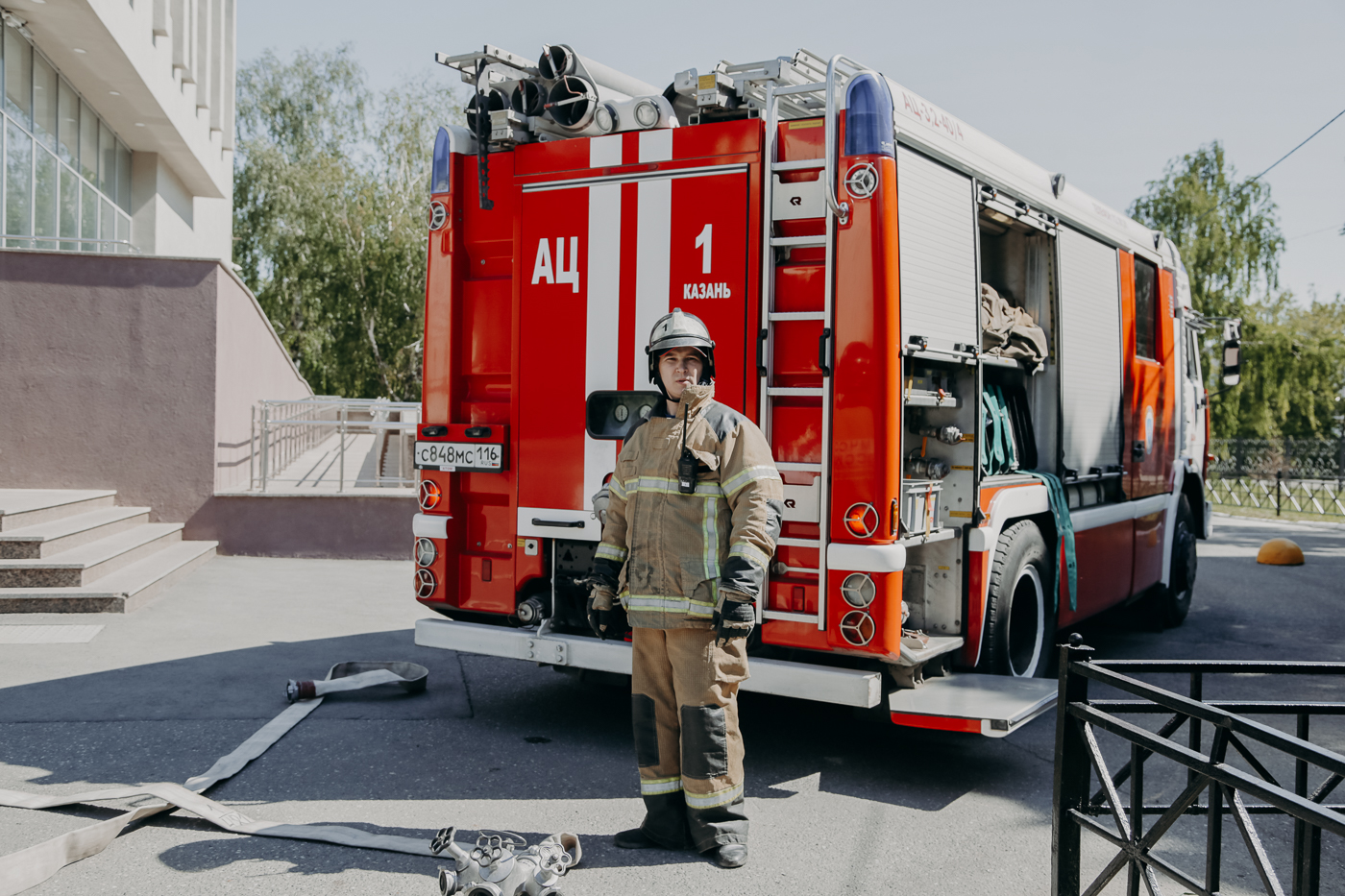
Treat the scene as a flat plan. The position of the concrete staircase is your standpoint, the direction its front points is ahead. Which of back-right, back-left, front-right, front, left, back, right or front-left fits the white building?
back-left

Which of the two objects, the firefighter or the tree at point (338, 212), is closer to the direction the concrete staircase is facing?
the firefighter

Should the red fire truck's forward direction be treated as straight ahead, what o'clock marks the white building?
The white building is roughly at 9 o'clock from the red fire truck.

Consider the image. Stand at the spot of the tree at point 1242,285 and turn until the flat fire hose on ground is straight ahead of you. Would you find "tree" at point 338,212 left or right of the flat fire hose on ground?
right

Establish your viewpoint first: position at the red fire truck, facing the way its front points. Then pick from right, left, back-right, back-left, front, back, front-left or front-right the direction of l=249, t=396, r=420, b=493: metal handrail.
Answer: left

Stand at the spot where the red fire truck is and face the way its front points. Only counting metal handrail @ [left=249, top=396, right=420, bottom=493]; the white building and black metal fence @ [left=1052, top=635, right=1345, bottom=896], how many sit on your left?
2

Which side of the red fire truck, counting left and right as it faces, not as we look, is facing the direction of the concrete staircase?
left

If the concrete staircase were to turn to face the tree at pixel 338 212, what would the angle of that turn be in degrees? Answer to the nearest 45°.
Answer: approximately 135° to its left

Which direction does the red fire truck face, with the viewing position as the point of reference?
facing away from the viewer and to the right of the viewer

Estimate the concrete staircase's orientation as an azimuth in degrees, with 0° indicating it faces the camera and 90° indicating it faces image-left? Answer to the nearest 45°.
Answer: approximately 315°

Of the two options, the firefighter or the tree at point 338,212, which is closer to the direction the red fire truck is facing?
the tree
